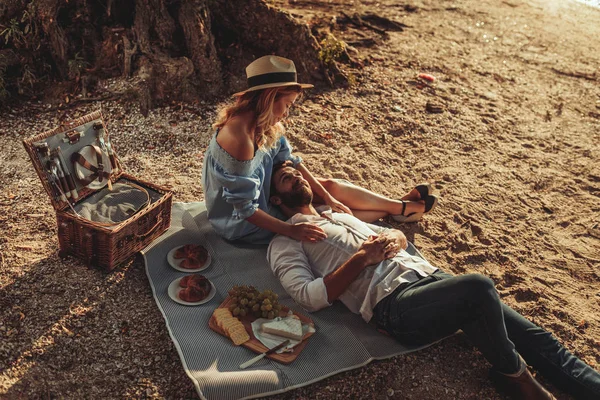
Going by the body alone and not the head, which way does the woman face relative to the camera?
to the viewer's right

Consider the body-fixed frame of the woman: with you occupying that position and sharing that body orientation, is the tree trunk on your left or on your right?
on your left

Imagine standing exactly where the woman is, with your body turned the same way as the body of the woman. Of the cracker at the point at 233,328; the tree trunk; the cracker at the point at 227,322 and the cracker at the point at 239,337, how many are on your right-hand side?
3

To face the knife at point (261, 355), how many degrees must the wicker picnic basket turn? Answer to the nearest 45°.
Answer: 0° — it already faces it

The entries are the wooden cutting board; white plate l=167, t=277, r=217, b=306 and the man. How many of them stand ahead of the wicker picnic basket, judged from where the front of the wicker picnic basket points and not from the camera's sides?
3

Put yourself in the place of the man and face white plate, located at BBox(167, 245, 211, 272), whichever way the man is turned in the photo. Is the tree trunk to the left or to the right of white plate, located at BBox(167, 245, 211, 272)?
right

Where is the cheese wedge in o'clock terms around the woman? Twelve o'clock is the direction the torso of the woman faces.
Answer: The cheese wedge is roughly at 2 o'clock from the woman.

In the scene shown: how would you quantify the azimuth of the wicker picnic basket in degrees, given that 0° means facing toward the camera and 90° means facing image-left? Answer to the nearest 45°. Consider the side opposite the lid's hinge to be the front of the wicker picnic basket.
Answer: approximately 315°

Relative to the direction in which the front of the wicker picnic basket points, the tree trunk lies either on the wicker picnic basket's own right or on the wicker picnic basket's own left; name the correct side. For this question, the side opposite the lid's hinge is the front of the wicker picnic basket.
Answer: on the wicker picnic basket's own left
